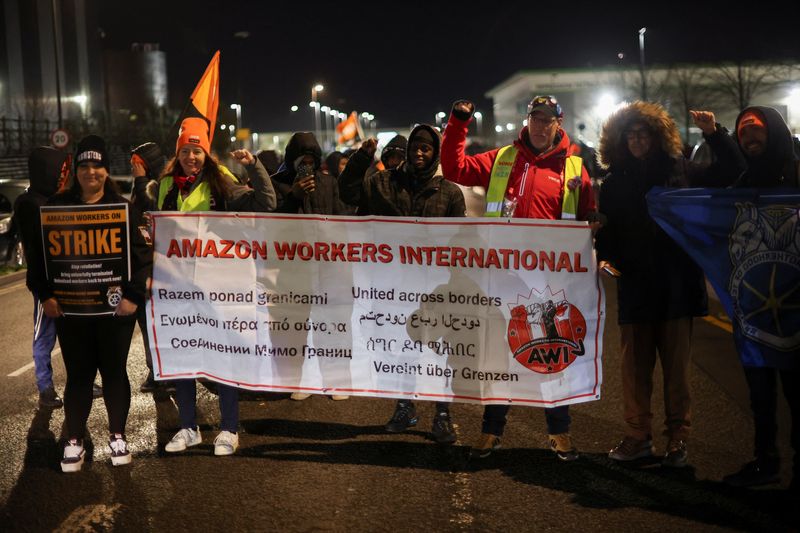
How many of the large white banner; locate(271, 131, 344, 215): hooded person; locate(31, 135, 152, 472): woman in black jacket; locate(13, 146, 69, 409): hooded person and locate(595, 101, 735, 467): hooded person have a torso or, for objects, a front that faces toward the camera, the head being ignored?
4

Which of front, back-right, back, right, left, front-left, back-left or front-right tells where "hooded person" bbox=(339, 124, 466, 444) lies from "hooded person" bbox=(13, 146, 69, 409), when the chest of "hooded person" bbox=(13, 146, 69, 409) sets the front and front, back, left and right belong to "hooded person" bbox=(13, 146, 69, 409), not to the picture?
front-right

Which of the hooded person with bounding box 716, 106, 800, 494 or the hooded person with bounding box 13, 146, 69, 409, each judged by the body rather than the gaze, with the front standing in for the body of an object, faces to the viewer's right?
the hooded person with bounding box 13, 146, 69, 409

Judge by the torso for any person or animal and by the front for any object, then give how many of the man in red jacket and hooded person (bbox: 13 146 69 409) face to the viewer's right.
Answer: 1

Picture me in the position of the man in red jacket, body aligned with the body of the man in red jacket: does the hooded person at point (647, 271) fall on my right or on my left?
on my left

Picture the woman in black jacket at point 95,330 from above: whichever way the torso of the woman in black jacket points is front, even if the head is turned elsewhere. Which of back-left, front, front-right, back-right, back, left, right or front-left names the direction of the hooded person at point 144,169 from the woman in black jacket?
back

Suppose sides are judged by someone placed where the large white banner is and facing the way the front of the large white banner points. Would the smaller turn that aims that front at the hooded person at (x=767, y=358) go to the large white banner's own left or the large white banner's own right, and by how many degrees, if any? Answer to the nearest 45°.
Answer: approximately 90° to the large white banner's own left

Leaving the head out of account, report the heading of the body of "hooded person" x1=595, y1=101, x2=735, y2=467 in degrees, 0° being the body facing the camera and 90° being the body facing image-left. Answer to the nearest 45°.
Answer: approximately 0°

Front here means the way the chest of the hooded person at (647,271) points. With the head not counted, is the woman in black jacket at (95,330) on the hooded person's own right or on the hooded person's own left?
on the hooded person's own right
